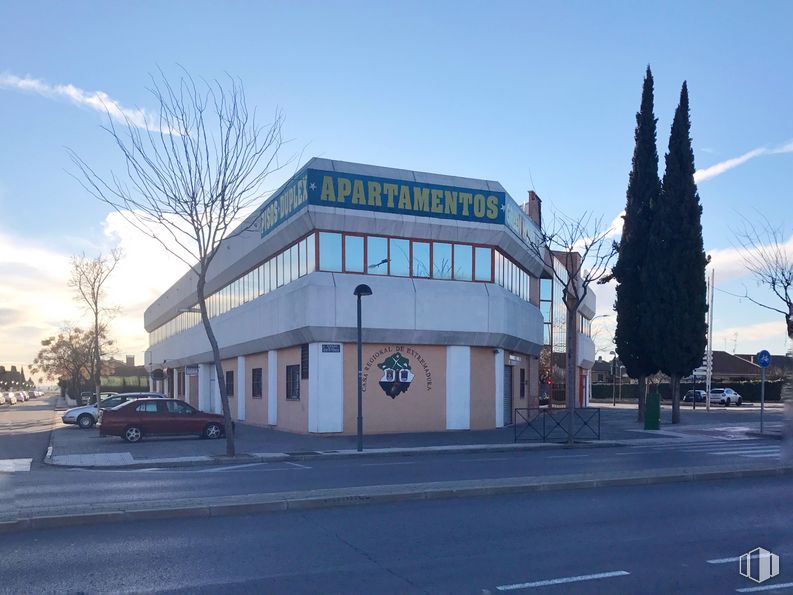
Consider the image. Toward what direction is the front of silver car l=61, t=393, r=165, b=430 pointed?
to the viewer's left

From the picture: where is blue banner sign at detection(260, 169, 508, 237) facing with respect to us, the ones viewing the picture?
facing the viewer

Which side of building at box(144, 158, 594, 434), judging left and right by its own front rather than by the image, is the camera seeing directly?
front

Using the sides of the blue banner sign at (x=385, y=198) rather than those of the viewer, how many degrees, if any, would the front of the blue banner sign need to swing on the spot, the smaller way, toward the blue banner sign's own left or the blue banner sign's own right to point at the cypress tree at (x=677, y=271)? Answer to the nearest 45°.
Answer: approximately 135° to the blue banner sign's own left

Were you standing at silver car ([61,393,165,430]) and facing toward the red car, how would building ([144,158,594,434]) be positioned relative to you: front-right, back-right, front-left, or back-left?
front-left

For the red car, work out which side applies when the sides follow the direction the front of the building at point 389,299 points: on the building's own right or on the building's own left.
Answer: on the building's own right

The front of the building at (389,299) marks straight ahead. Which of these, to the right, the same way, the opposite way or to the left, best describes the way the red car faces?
to the left

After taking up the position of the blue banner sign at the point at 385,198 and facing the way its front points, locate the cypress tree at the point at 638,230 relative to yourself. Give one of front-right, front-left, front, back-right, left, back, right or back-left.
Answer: back-left

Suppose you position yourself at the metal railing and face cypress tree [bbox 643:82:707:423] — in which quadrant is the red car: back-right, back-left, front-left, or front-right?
back-left

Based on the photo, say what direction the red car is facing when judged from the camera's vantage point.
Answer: facing to the right of the viewer

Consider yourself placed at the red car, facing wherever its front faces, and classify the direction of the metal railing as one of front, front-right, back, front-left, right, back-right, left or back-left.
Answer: front

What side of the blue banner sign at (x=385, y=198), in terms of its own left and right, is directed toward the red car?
right

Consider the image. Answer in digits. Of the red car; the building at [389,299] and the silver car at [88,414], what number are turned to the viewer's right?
1
